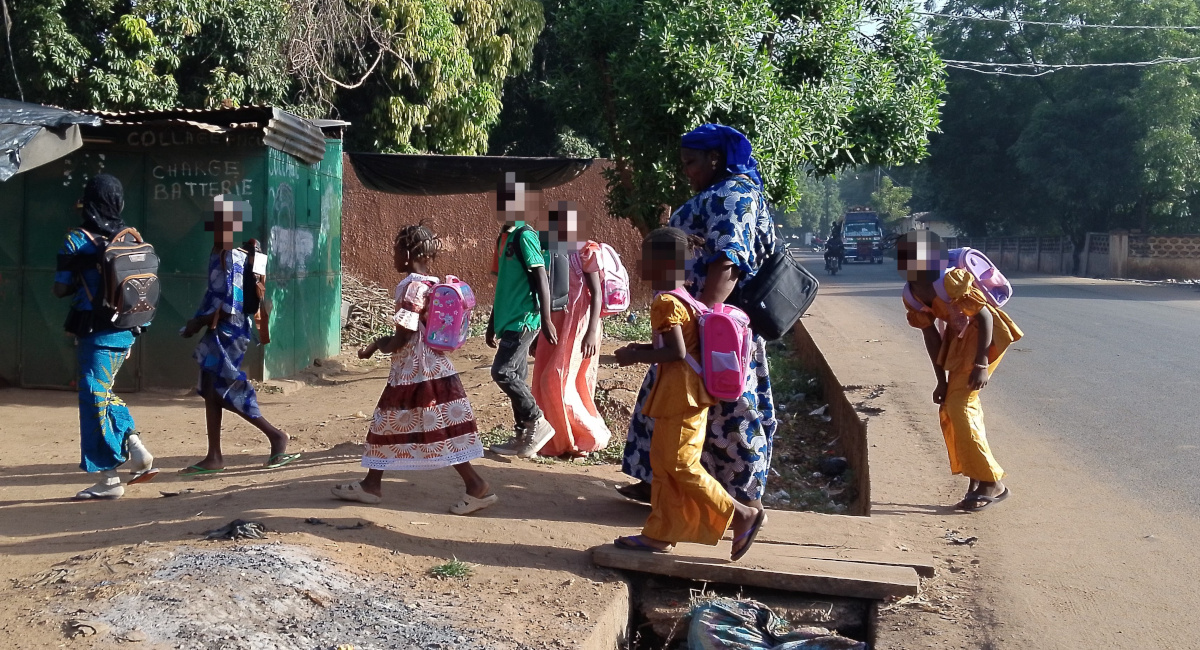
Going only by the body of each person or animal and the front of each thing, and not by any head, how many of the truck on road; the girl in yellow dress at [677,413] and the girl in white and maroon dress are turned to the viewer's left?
2

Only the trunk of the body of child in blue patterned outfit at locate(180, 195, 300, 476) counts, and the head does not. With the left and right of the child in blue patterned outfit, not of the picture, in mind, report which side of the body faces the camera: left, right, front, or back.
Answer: left

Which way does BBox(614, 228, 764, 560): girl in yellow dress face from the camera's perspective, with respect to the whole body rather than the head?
to the viewer's left

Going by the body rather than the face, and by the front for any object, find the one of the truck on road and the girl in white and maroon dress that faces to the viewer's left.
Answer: the girl in white and maroon dress

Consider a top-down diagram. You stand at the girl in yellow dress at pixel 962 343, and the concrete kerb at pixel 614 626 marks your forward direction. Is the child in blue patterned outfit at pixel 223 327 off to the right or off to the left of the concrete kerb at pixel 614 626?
right

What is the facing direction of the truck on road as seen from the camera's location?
facing the viewer

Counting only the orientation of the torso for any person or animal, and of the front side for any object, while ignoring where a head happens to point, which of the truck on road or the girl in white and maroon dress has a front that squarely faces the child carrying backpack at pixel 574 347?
the truck on road

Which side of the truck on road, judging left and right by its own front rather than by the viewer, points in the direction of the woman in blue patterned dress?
front

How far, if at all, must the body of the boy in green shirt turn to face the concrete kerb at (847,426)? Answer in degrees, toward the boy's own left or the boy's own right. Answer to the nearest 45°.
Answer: approximately 180°

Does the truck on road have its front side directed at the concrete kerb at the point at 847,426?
yes

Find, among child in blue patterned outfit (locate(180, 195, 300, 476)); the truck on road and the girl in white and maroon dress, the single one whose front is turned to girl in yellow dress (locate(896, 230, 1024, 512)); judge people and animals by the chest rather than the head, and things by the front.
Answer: the truck on road

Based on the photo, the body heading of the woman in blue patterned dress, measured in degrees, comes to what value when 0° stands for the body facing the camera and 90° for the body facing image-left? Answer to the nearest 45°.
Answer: approximately 90°

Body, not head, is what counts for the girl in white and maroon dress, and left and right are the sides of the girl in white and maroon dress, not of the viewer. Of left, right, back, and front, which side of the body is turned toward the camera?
left

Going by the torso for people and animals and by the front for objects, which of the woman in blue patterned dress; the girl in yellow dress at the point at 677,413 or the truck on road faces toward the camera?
the truck on road

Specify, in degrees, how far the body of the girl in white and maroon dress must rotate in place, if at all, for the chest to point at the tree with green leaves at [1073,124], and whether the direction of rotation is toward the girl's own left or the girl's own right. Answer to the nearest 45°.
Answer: approximately 135° to the girl's own right

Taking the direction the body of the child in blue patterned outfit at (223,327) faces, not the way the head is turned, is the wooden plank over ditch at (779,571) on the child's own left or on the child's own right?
on the child's own left

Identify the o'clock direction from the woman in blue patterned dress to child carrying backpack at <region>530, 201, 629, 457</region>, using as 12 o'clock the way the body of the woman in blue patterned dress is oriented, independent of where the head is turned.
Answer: The child carrying backpack is roughly at 2 o'clock from the woman in blue patterned dress.

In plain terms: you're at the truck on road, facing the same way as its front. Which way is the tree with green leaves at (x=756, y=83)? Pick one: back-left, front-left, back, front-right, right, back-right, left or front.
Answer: front
